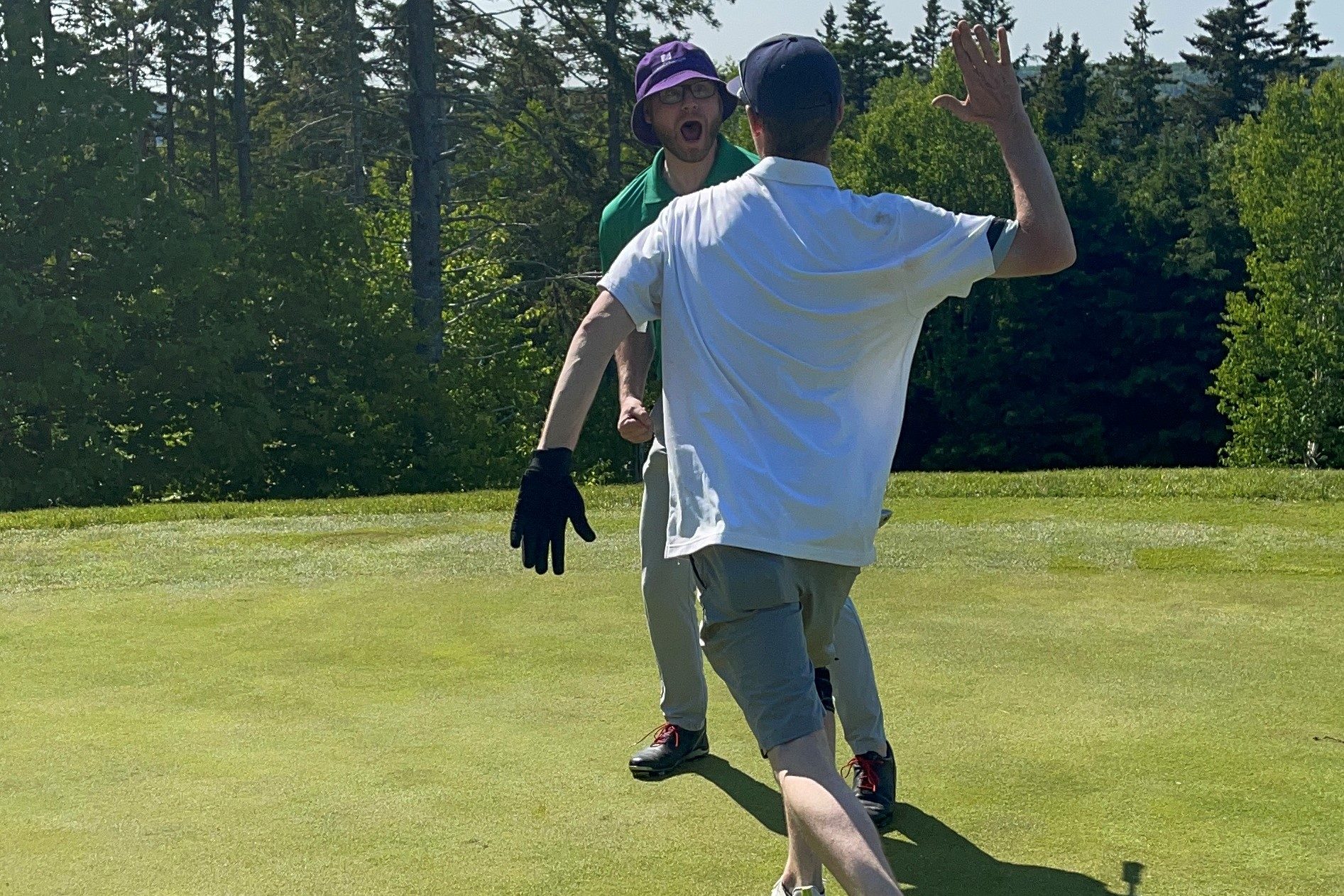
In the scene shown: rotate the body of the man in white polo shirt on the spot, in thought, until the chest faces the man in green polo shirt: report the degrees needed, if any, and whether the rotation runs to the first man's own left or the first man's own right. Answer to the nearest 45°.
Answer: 0° — they already face them

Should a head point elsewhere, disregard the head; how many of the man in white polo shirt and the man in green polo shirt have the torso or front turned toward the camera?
1

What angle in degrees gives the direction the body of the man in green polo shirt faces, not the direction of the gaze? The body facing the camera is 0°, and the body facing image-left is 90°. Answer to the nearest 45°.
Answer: approximately 0°

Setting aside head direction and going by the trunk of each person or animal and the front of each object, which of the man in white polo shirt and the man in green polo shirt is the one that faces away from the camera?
the man in white polo shirt

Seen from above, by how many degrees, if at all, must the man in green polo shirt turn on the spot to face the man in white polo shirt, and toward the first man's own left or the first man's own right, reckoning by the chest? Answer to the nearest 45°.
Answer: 0° — they already face them

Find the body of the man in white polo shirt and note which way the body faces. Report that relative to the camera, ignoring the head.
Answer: away from the camera

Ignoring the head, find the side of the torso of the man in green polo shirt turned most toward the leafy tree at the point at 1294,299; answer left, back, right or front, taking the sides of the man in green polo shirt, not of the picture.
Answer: back

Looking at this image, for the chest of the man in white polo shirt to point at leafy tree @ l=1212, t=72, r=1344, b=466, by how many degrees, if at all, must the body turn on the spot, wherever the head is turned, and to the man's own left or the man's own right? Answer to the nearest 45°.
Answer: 0° — they already face it

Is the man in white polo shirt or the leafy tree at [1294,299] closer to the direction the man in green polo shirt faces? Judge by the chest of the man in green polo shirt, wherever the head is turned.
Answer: the man in white polo shirt
